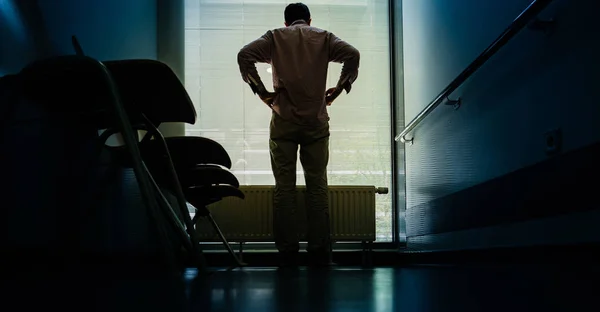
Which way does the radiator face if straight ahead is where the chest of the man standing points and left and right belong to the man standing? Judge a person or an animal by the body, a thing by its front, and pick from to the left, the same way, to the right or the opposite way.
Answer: the opposite way

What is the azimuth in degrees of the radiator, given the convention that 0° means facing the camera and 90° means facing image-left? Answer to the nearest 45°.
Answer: approximately 0°

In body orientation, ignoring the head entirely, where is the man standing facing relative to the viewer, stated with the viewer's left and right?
facing away from the viewer

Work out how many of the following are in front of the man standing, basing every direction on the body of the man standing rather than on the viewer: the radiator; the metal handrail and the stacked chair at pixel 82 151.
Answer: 1

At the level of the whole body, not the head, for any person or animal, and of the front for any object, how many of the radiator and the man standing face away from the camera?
1

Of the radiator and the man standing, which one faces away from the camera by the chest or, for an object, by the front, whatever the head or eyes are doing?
the man standing

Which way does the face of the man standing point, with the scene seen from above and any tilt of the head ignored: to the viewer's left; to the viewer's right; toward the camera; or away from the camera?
away from the camera

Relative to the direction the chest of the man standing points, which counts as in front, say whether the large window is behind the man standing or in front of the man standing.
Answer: in front
